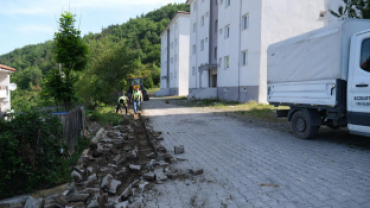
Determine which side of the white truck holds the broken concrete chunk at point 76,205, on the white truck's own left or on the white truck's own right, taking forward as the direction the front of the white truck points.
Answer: on the white truck's own right

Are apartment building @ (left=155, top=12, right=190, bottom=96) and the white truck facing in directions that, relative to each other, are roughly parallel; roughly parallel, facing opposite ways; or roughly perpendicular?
roughly perpendicular

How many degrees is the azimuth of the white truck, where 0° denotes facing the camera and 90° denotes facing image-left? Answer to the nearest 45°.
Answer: approximately 315°
